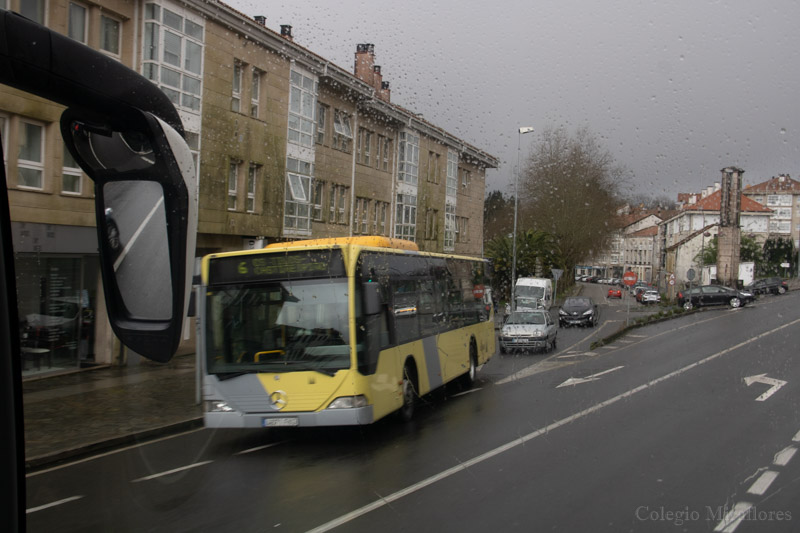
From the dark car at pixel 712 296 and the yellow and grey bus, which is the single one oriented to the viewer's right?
the dark car

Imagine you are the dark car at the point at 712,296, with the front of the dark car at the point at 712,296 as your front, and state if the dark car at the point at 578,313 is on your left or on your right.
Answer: on your right

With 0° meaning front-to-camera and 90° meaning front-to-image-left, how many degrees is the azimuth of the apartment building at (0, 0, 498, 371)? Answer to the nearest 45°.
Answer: approximately 315°

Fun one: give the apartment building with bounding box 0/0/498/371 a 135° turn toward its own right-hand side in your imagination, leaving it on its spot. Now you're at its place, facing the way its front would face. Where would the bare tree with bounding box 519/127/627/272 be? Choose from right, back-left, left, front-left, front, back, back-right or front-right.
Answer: back-right

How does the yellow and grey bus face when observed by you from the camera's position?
facing the viewer and to the left of the viewer

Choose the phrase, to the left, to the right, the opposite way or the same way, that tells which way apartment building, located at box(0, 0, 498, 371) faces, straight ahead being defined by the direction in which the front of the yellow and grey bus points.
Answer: to the left

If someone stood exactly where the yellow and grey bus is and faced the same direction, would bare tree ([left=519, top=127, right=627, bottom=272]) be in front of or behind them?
behind

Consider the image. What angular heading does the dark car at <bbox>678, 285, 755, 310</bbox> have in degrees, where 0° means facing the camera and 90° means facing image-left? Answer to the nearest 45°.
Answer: approximately 270°

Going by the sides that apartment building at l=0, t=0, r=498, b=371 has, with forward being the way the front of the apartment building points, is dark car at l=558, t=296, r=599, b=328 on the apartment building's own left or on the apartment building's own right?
on the apartment building's own left
